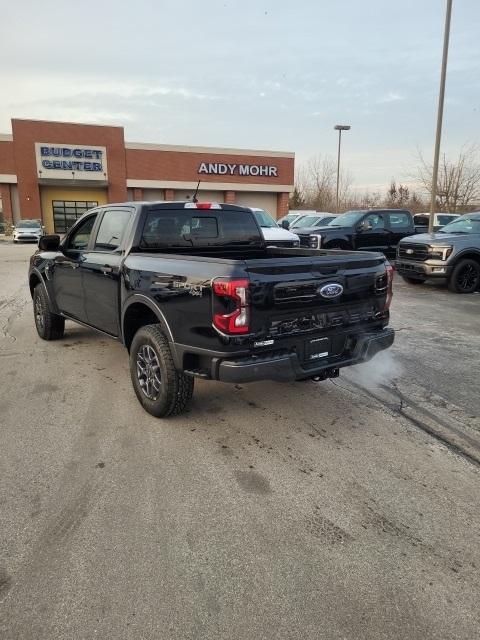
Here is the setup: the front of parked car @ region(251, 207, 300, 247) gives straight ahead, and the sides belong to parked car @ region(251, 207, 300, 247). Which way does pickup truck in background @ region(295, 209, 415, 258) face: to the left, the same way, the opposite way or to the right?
to the right

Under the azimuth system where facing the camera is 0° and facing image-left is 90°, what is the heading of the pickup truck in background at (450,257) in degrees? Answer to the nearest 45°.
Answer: approximately 45°

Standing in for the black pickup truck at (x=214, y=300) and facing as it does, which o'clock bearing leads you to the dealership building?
The dealership building is roughly at 1 o'clock from the black pickup truck.

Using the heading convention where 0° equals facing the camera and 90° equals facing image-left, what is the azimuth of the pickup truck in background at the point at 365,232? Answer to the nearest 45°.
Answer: approximately 45°

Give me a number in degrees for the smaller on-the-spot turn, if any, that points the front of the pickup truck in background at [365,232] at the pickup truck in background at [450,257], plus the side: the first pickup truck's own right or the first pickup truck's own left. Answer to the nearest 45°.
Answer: approximately 90° to the first pickup truck's own left

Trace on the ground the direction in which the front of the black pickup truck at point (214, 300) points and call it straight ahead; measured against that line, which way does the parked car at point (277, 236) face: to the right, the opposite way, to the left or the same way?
the opposite way

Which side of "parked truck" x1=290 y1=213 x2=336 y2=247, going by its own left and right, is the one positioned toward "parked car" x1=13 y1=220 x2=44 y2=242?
right

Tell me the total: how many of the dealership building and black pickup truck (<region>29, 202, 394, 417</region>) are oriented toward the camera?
1

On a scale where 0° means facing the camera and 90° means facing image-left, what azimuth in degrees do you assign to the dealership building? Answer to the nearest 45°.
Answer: approximately 0°

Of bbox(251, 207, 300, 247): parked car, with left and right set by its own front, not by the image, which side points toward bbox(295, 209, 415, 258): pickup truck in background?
left

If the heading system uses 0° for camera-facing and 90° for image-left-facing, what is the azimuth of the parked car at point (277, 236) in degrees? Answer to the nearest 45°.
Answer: approximately 315°
